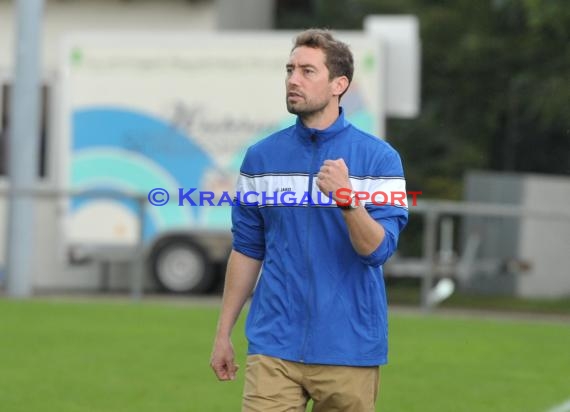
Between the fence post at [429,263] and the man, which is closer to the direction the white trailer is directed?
the fence post

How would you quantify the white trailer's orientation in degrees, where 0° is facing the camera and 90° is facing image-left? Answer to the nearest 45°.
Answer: approximately 270°

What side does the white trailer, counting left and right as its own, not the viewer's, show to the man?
right

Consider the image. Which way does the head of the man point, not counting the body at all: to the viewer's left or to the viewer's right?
to the viewer's left

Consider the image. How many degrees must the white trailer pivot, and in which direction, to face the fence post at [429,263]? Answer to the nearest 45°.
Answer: approximately 45° to its right

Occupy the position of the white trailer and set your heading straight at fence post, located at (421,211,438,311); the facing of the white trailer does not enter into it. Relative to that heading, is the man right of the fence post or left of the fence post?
right
